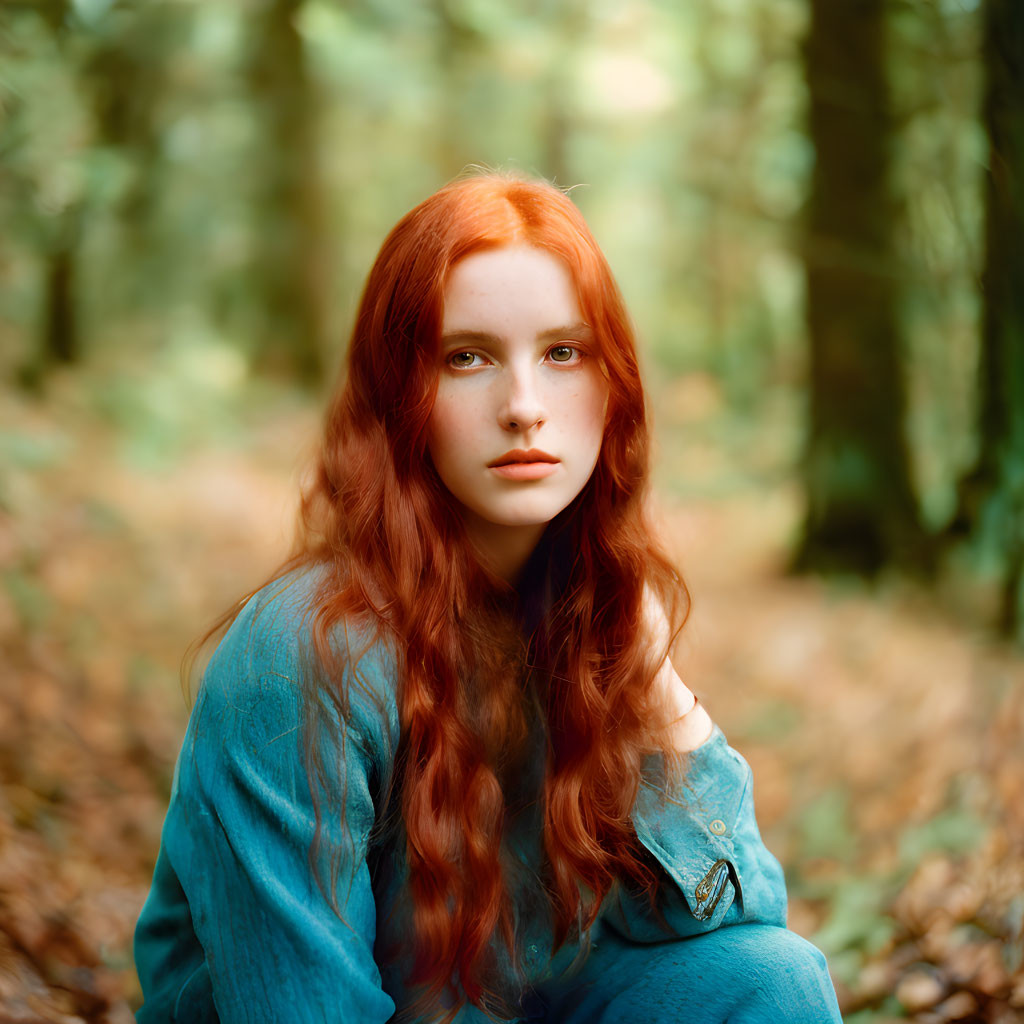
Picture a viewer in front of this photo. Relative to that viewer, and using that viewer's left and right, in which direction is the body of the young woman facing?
facing the viewer and to the right of the viewer

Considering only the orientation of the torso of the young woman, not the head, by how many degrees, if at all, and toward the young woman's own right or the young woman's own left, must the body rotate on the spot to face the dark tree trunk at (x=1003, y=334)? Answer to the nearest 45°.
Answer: approximately 90° to the young woman's own left

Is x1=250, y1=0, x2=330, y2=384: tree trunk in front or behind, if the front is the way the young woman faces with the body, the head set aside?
behind
